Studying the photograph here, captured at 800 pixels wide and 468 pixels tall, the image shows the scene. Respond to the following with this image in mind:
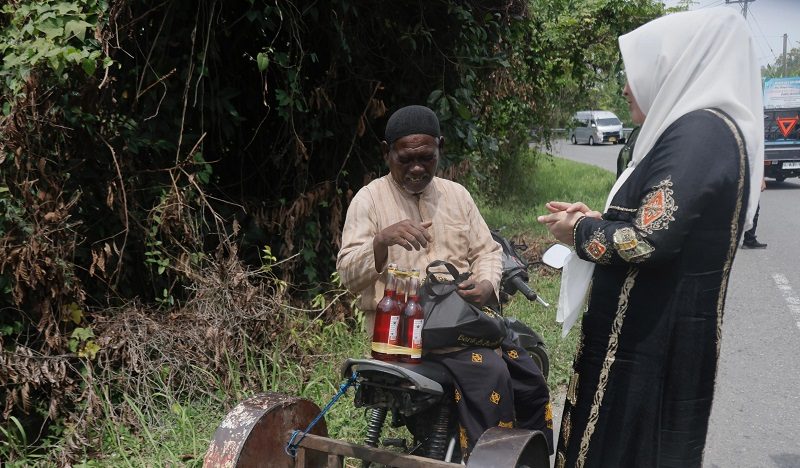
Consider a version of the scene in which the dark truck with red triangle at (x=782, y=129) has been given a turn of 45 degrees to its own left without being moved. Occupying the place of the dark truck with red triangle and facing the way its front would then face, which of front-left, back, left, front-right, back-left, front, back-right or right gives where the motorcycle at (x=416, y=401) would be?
back-left

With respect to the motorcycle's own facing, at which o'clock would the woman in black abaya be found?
The woman in black abaya is roughly at 2 o'clock from the motorcycle.

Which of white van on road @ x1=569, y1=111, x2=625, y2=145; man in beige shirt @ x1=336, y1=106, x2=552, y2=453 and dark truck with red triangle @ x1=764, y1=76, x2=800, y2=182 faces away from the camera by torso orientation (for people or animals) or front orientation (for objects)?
the dark truck with red triangle

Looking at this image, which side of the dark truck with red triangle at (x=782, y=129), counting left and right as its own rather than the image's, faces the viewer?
back

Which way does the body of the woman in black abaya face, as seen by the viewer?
to the viewer's left

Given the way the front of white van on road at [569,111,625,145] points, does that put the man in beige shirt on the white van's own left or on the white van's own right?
on the white van's own right

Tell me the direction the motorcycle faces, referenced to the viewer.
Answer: facing away from the viewer and to the right of the viewer

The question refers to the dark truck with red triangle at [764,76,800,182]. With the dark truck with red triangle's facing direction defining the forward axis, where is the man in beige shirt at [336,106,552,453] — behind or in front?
behind

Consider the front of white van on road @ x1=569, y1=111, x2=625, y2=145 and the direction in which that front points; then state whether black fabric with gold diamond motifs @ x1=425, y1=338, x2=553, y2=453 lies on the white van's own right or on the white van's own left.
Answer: on the white van's own right

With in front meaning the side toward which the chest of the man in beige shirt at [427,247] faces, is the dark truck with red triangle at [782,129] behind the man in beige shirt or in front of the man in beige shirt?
behind

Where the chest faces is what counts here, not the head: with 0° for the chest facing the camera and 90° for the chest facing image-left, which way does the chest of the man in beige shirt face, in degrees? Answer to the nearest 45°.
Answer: approximately 0°

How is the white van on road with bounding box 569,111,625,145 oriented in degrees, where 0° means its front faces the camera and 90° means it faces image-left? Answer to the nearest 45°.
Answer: approximately 315°
